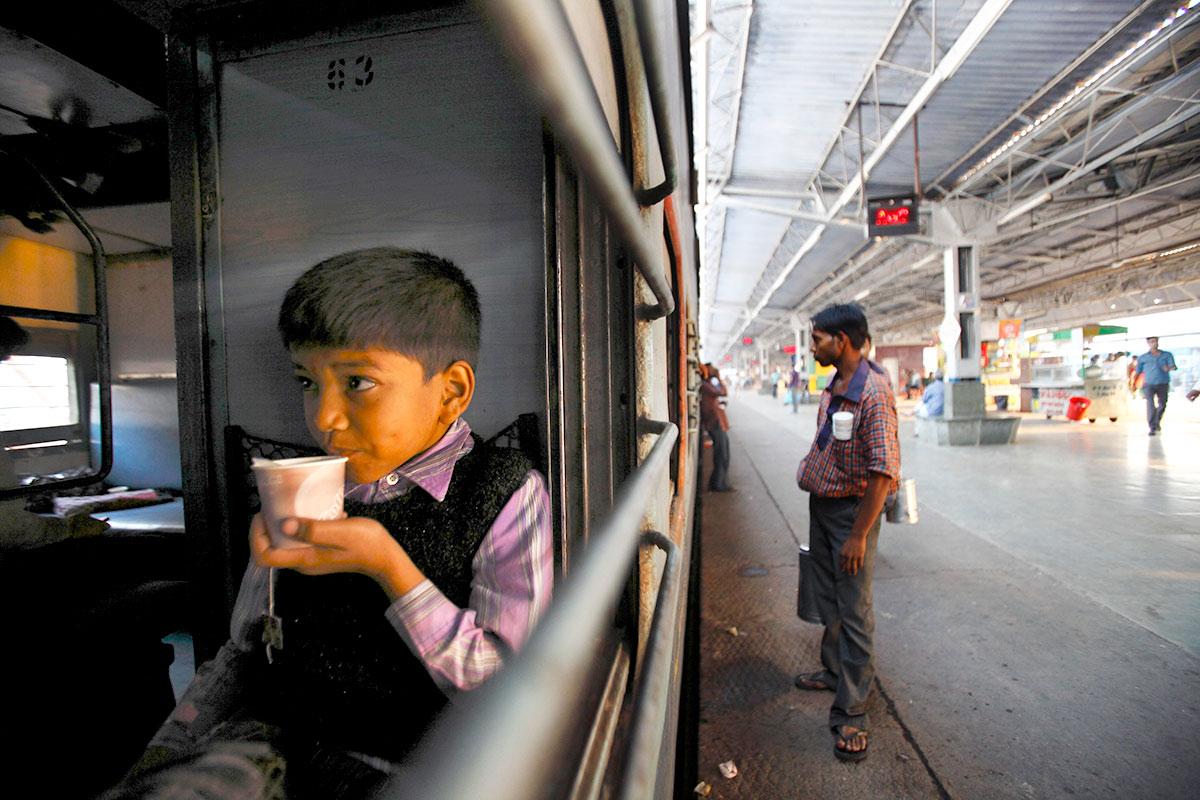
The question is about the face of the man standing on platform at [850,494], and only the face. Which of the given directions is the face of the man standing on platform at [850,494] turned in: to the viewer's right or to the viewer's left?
to the viewer's left

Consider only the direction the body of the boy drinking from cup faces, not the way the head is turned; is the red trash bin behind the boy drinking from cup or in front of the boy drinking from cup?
behind

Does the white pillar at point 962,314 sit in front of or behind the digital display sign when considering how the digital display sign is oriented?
behind

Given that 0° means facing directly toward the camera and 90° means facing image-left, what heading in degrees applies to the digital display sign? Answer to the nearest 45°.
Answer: approximately 0°

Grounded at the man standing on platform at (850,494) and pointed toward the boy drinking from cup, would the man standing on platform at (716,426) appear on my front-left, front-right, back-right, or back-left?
back-right

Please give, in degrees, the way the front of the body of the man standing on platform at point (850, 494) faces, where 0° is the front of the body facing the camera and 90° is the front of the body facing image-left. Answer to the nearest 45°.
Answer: approximately 45°

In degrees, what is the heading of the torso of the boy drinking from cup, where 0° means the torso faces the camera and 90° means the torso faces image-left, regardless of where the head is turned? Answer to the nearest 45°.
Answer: approximately 45°

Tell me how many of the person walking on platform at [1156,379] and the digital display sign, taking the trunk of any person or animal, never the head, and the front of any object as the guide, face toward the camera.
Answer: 2
